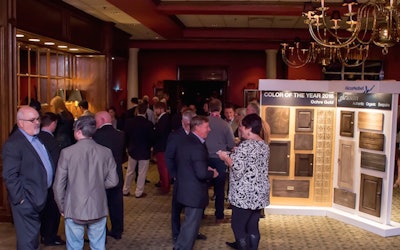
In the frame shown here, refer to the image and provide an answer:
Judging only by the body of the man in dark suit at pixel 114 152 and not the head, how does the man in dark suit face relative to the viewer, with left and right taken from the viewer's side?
facing away from the viewer and to the left of the viewer

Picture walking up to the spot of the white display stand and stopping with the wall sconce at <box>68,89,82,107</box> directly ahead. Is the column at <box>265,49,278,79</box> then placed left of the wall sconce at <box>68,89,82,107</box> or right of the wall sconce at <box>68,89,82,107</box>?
right

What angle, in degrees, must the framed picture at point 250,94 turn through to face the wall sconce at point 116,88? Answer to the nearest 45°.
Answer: approximately 45° to its right

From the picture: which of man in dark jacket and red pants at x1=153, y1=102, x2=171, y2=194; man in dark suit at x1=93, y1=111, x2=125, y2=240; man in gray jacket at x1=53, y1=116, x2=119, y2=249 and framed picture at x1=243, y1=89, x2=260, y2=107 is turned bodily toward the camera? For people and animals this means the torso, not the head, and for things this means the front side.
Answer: the framed picture

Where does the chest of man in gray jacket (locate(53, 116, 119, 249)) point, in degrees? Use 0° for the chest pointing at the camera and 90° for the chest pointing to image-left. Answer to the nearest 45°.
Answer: approximately 180°

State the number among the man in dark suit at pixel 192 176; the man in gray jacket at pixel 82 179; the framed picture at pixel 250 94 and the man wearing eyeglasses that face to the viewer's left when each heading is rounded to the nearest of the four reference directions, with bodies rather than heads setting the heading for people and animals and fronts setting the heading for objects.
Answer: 0

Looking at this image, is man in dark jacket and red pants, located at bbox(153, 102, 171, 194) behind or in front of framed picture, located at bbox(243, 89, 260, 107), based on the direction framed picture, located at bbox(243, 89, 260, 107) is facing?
in front

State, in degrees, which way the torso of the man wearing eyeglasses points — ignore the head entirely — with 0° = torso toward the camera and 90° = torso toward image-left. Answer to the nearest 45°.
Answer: approximately 315°

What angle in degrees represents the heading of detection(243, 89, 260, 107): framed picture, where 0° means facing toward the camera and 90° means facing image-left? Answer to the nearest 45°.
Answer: approximately 0°

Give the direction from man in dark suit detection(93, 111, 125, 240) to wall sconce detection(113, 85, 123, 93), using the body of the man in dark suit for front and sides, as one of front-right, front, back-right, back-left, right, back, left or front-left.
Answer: front-right

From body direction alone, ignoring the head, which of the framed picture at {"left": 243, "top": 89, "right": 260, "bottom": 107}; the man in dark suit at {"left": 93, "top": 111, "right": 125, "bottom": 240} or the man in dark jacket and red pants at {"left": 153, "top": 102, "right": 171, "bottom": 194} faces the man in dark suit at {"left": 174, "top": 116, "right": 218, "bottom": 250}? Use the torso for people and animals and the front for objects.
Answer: the framed picture

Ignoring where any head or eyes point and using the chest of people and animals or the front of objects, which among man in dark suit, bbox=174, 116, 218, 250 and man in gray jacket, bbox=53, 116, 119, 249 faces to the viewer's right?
the man in dark suit

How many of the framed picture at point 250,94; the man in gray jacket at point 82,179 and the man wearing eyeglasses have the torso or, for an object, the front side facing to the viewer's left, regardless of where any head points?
0

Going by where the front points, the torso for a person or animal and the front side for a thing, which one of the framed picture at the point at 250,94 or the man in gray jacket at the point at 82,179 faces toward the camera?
the framed picture

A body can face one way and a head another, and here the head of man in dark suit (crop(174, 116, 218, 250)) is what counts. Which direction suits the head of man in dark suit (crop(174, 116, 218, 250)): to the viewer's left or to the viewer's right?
to the viewer's right
